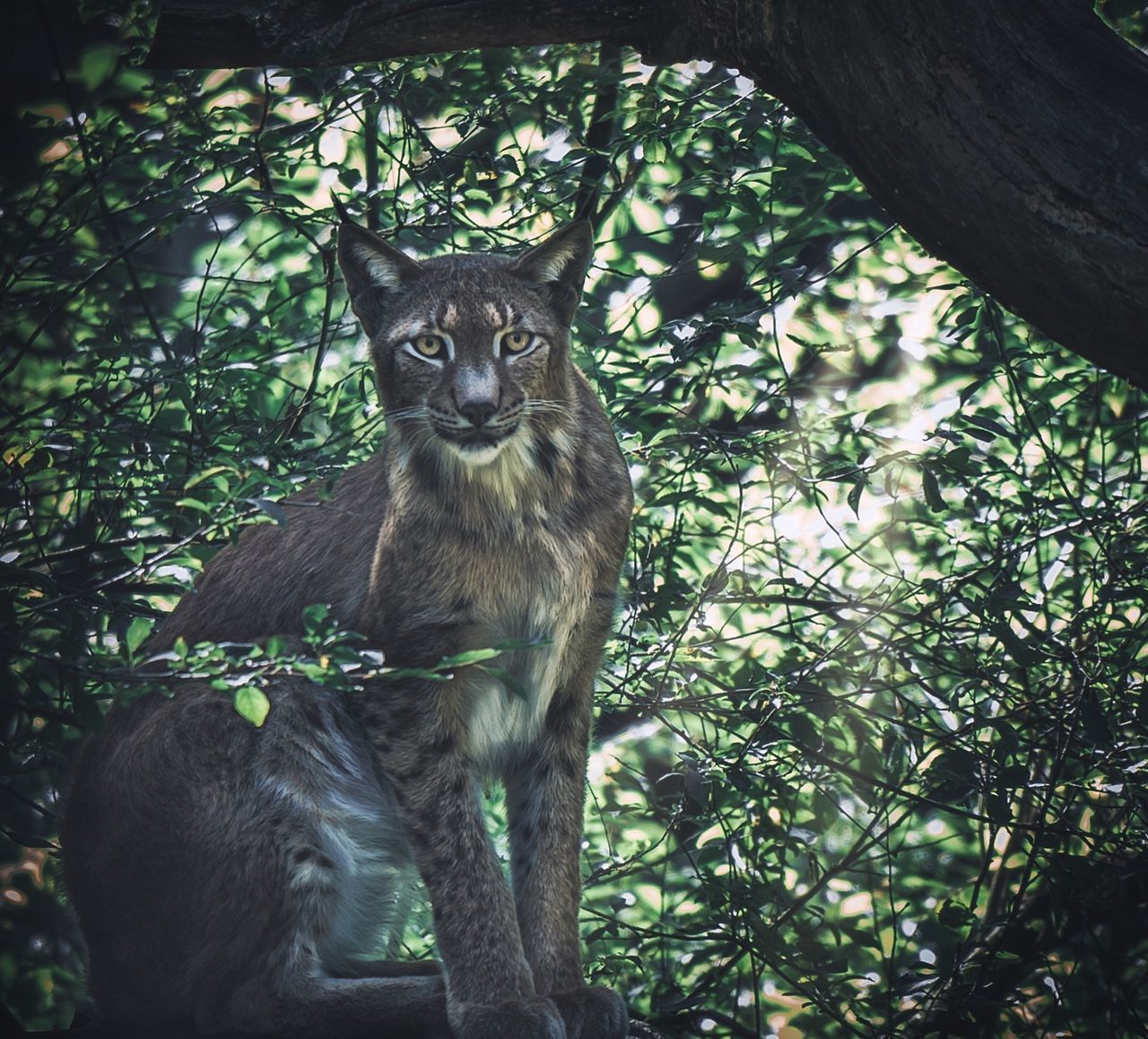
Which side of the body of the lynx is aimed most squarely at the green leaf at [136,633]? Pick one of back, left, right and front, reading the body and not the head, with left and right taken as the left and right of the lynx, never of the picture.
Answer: right

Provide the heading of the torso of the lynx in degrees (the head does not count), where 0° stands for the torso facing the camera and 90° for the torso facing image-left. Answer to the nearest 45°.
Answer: approximately 315°

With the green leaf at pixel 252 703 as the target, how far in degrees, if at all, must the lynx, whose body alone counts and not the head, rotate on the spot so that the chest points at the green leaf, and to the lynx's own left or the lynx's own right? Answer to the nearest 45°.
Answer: approximately 45° to the lynx's own right
